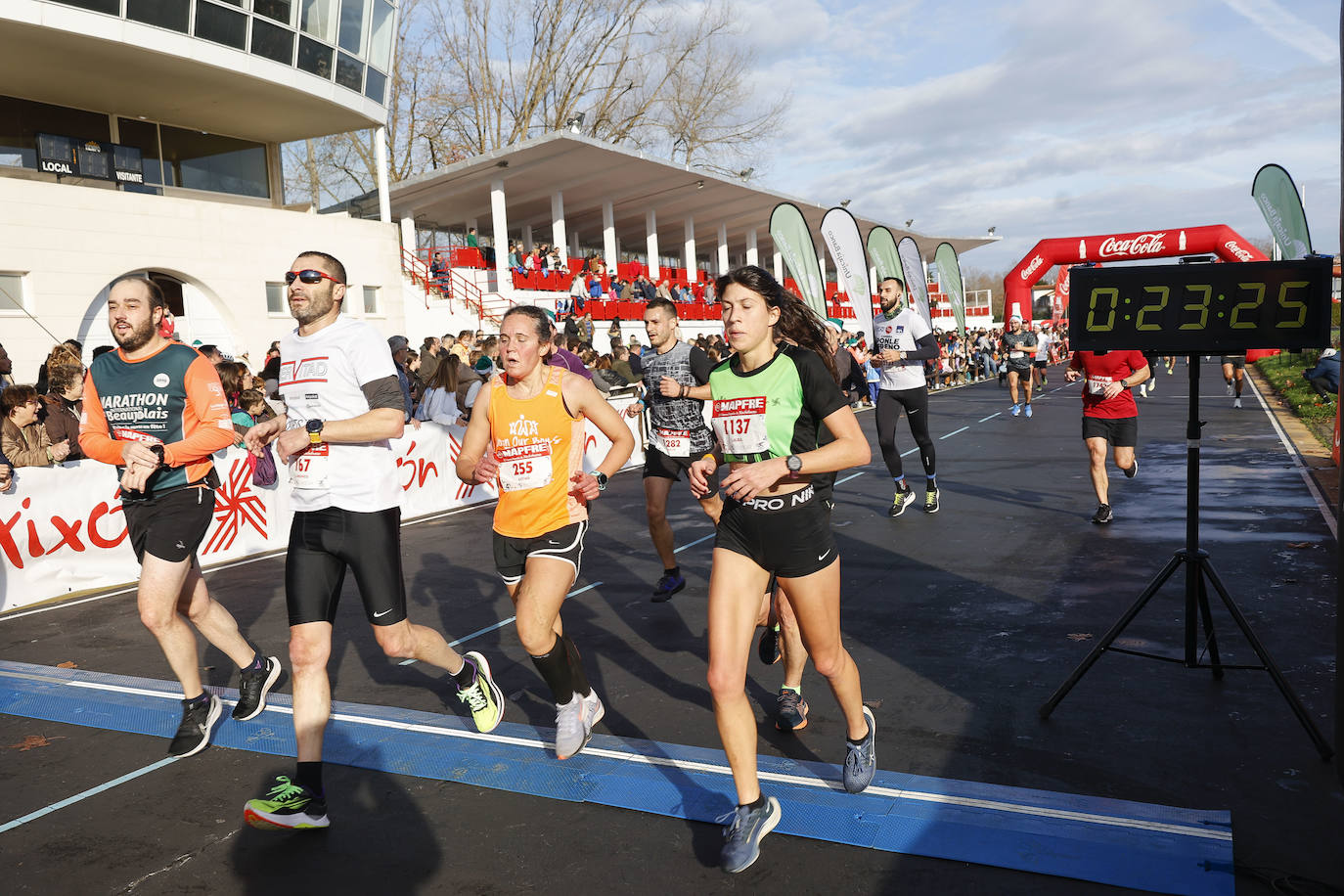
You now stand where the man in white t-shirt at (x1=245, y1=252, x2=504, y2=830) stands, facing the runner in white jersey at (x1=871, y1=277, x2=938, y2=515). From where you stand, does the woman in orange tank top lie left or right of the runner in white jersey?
right

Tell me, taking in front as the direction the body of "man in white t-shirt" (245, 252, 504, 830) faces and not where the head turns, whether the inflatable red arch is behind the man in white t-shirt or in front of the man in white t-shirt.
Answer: behind

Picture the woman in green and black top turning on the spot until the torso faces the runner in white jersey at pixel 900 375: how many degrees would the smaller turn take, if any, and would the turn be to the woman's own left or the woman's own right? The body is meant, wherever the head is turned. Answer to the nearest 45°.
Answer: approximately 135° to the woman's own right

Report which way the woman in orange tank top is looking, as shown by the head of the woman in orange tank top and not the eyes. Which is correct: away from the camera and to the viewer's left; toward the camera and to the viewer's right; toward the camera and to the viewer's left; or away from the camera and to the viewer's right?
toward the camera and to the viewer's left

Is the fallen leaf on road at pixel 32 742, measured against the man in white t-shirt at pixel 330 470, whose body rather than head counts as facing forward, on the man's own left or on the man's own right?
on the man's own right

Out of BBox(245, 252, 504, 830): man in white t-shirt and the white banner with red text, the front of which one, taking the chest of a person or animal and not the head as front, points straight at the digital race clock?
the white banner with red text

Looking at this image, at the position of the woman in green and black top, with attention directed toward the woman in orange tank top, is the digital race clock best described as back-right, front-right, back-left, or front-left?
back-right

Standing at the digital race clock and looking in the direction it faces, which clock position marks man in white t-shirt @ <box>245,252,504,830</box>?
The man in white t-shirt is roughly at 2 o'clock from the digital race clock.

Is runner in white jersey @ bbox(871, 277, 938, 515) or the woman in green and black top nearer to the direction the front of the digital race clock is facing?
the woman in green and black top

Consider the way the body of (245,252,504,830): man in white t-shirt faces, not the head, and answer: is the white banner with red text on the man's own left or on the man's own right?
on the man's own right

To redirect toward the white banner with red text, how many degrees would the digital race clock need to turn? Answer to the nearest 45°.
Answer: approximately 90° to its right

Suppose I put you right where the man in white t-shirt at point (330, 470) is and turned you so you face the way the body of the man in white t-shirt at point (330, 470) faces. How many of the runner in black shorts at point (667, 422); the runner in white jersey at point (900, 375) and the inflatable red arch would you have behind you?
3

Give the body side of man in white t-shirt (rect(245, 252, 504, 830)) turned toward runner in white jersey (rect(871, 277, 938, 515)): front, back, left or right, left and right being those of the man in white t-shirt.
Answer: back

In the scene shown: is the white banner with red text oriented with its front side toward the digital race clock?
yes

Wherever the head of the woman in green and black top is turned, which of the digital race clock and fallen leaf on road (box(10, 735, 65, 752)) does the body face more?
the fallen leaf on road

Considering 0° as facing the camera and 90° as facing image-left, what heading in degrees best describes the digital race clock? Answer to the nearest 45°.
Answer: approximately 0°

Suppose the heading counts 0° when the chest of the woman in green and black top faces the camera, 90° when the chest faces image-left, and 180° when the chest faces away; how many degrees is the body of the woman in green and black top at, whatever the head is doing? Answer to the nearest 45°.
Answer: approximately 45°

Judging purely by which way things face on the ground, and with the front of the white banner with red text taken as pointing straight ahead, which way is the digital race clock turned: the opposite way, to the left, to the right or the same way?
to the right

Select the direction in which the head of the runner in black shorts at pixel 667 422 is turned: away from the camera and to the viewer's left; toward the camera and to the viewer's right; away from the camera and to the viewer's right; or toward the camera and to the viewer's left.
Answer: toward the camera and to the viewer's left

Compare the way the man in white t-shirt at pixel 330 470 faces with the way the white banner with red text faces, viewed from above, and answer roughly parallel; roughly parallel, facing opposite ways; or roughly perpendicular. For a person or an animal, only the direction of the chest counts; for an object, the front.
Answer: roughly perpendicular
